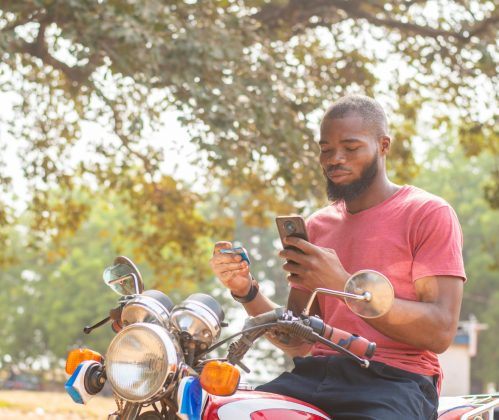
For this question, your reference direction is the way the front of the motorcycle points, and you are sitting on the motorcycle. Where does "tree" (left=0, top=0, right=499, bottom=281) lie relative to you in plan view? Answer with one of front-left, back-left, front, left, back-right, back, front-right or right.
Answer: back-right

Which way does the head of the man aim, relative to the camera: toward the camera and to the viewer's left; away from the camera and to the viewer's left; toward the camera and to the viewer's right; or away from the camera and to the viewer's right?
toward the camera and to the viewer's left

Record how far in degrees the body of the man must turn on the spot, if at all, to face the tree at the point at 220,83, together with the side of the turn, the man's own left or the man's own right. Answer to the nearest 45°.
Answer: approximately 135° to the man's own right

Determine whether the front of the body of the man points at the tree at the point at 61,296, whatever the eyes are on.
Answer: no

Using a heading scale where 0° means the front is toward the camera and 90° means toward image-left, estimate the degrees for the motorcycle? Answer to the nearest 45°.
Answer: approximately 45°

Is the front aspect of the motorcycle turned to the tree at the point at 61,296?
no

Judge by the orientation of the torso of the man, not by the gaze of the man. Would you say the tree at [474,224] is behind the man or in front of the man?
behind

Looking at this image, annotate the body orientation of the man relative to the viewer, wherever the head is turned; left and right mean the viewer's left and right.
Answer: facing the viewer and to the left of the viewer

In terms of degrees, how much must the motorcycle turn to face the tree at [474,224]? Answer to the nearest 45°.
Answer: approximately 135° to its right
